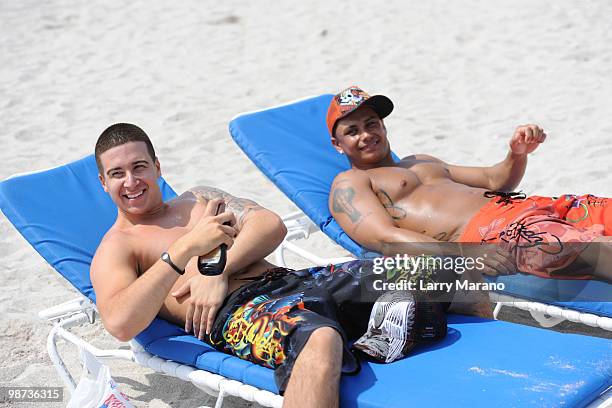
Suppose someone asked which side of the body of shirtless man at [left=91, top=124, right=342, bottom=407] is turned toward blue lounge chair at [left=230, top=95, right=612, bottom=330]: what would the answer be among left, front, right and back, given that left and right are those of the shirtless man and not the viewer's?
left

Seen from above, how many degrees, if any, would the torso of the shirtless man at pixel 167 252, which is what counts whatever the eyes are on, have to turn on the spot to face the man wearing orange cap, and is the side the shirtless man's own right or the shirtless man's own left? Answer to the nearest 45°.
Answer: approximately 90° to the shirtless man's own left

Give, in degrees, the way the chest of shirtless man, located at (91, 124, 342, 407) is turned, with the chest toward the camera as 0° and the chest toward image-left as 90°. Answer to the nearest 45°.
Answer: approximately 315°
